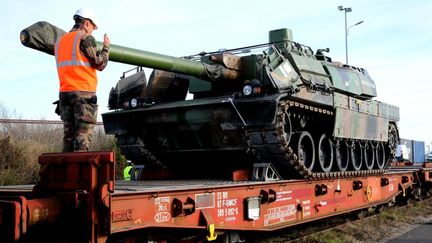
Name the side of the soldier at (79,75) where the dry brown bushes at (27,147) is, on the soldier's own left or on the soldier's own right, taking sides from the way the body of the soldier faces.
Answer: on the soldier's own left

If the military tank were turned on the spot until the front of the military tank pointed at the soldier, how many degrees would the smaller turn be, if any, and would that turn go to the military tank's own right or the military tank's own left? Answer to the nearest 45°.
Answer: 0° — it already faces them

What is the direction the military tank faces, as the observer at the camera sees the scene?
facing the viewer and to the left of the viewer

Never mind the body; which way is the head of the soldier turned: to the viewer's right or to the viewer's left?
to the viewer's right

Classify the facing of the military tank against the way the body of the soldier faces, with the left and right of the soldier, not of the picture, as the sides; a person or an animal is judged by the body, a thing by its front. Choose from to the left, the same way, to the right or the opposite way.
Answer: the opposite way

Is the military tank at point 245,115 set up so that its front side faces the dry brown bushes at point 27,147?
no

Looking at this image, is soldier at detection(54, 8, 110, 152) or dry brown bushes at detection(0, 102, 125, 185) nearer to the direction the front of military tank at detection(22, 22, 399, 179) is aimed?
the soldier

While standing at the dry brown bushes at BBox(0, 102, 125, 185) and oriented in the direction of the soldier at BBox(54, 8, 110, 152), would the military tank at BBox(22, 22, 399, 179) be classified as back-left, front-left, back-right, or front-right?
front-left

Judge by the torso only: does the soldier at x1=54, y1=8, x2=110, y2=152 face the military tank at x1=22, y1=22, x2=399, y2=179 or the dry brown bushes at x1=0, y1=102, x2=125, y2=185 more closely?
the military tank

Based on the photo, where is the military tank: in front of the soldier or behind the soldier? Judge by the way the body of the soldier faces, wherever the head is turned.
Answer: in front

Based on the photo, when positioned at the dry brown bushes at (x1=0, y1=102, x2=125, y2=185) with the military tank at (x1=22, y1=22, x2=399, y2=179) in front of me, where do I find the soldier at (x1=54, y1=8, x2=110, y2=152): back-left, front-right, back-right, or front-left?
front-right

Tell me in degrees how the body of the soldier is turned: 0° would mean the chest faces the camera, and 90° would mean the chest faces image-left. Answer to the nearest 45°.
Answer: approximately 225°
